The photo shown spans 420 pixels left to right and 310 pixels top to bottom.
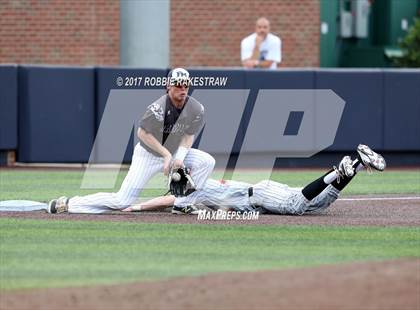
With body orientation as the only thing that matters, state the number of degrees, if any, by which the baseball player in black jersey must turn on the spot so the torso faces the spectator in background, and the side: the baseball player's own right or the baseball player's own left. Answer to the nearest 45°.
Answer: approximately 135° to the baseball player's own left

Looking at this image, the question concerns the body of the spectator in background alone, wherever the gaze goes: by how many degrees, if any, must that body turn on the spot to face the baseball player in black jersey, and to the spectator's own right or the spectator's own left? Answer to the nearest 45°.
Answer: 0° — they already face them

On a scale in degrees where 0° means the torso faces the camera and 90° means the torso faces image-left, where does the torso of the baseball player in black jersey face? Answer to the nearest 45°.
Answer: approximately 315°

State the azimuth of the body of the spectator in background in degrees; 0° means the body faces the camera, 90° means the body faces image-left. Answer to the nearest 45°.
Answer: approximately 0°
